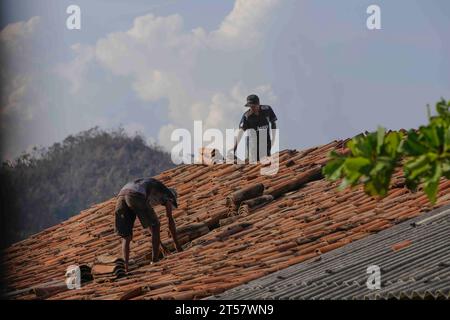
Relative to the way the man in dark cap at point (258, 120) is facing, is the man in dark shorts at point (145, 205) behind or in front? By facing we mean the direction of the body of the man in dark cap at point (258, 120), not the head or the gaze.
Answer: in front

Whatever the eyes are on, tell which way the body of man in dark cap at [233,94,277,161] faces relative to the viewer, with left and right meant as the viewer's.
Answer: facing the viewer and to the left of the viewer

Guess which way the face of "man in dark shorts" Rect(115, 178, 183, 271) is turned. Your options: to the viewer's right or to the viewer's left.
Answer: to the viewer's right

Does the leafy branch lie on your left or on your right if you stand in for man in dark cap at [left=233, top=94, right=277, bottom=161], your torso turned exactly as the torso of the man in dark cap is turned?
on your left

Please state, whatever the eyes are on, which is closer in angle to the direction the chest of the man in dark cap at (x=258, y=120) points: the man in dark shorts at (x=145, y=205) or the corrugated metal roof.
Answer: the man in dark shorts

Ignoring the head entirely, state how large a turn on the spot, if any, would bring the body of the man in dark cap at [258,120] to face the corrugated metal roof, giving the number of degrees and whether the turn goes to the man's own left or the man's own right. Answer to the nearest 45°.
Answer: approximately 45° to the man's own left
